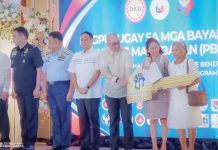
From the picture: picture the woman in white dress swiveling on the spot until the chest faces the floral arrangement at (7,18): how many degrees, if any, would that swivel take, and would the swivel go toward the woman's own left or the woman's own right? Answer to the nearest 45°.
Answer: approximately 45° to the woman's own right

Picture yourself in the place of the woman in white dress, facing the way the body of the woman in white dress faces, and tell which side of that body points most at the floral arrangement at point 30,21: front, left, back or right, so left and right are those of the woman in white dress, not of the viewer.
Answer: right

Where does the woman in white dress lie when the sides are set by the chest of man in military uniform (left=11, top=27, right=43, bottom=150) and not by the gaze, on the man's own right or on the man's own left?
on the man's own left

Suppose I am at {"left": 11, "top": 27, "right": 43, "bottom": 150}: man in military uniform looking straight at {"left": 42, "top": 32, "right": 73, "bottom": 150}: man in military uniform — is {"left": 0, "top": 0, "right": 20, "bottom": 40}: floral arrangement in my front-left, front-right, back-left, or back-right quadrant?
back-left

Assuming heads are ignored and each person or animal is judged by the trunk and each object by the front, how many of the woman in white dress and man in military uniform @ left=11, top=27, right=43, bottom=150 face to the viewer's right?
0

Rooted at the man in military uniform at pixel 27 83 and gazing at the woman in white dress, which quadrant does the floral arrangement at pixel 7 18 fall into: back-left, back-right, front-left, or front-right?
back-left

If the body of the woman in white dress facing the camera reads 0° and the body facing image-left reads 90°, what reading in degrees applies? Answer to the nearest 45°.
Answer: approximately 45°

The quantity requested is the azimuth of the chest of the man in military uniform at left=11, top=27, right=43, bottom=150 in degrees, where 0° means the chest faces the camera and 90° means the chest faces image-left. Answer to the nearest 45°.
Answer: approximately 45°

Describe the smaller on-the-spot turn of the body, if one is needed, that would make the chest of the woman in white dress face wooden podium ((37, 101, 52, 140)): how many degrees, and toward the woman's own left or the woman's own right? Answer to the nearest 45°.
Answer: approximately 90° to the woman's own right
